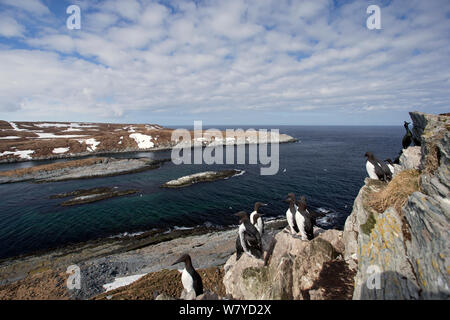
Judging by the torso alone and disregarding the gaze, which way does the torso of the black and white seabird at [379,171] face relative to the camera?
to the viewer's left

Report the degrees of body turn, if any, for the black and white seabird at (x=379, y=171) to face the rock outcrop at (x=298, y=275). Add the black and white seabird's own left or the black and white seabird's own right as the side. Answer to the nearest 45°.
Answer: approximately 90° to the black and white seabird's own left

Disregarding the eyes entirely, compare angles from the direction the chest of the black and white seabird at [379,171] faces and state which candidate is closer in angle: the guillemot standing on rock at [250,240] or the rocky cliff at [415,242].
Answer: the guillemot standing on rock

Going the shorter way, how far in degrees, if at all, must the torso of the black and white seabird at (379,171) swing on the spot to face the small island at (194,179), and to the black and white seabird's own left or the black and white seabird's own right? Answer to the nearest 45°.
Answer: approximately 45° to the black and white seabird's own right

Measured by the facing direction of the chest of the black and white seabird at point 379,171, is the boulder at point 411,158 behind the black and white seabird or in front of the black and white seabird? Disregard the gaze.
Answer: behind

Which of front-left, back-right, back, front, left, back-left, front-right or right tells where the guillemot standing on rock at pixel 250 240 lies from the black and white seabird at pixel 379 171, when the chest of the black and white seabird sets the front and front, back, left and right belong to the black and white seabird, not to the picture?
front-left
